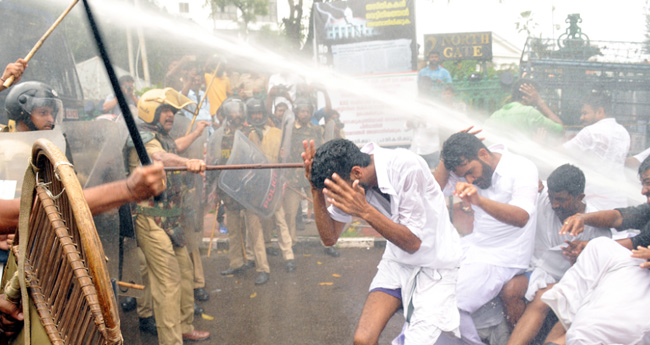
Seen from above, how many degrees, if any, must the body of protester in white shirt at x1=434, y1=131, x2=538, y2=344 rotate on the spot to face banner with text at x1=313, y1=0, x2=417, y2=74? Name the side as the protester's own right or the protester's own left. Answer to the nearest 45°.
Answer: approximately 135° to the protester's own right

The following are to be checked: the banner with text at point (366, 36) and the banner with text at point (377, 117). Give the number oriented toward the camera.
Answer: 2

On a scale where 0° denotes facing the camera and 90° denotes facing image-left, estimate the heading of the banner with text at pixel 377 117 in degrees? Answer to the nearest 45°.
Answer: approximately 0°

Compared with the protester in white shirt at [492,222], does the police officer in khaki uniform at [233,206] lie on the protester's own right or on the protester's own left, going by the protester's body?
on the protester's own right

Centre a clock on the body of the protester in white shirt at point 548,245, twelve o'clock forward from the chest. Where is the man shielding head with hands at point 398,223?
The man shielding head with hands is roughly at 12 o'clock from the protester in white shirt.

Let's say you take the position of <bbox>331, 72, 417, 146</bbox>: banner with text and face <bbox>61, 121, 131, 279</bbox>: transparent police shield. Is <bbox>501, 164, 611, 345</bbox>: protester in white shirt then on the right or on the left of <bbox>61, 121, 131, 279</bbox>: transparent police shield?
left

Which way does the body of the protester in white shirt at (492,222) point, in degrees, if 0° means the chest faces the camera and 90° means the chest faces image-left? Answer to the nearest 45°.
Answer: approximately 45°

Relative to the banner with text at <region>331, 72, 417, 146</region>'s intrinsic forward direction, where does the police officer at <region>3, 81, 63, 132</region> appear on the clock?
The police officer is roughly at 1 o'clock from the banner with text.

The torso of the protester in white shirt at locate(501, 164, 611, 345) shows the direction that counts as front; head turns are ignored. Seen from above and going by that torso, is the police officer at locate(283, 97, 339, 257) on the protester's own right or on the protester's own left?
on the protester's own right
